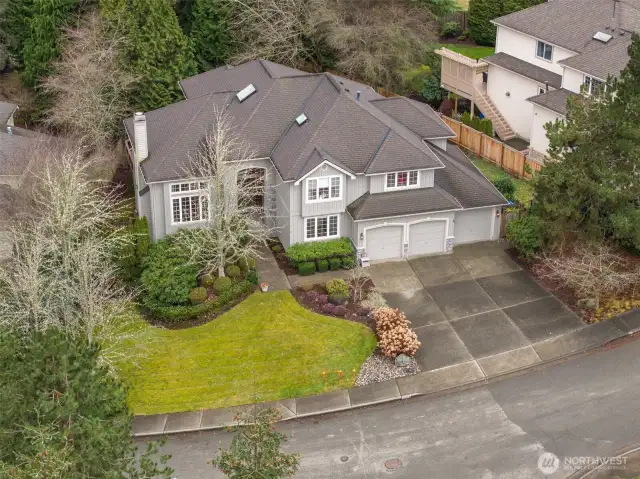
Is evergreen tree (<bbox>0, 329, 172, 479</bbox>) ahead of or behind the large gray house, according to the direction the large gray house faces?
ahead

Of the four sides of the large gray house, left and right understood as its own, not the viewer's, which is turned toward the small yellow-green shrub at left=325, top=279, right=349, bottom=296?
front

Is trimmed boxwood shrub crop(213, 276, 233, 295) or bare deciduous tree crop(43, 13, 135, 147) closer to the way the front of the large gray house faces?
the trimmed boxwood shrub

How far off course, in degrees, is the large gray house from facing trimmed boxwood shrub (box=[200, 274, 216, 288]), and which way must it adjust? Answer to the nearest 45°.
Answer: approximately 45° to its right

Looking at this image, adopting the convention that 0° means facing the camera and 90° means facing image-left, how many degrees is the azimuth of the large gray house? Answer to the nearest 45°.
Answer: approximately 0°
